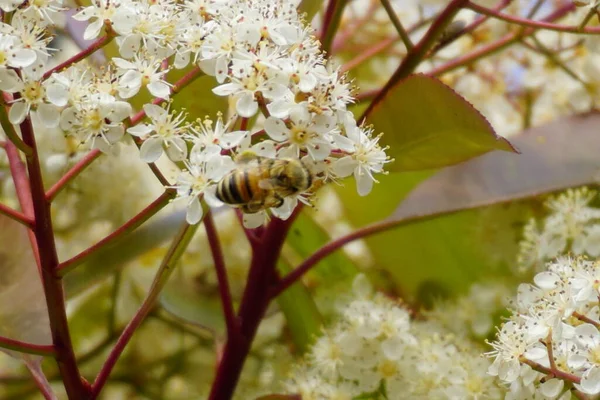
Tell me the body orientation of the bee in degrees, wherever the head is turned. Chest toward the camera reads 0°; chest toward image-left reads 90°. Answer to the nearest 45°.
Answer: approximately 270°
